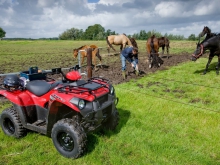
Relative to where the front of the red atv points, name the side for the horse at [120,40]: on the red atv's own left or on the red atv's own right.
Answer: on the red atv's own left

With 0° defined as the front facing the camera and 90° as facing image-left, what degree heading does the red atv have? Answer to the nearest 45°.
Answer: approximately 315°

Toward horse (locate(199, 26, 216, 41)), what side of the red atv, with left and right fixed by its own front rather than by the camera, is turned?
left

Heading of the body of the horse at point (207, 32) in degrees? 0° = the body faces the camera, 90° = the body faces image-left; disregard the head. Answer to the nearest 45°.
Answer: approximately 90°
